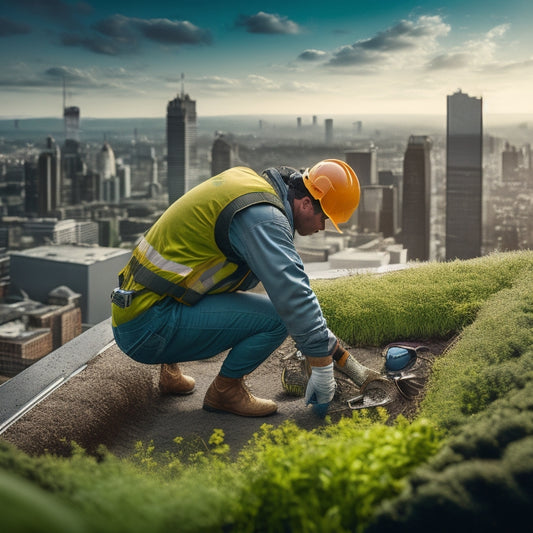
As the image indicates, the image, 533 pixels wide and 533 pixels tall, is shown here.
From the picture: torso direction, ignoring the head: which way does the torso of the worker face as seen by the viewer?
to the viewer's right

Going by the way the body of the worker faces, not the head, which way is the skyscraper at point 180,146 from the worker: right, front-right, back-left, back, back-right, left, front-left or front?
left

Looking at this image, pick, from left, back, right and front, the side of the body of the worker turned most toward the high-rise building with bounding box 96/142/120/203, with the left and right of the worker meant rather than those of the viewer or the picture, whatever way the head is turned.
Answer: left

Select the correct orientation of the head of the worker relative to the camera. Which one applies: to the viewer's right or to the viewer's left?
to the viewer's right

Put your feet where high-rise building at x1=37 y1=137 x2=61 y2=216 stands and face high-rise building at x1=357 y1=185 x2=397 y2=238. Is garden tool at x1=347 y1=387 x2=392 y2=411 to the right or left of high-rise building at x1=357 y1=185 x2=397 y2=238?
right

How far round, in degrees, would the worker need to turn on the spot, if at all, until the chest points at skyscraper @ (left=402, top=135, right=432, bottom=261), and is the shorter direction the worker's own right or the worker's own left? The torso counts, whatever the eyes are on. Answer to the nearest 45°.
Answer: approximately 90° to the worker's own left
